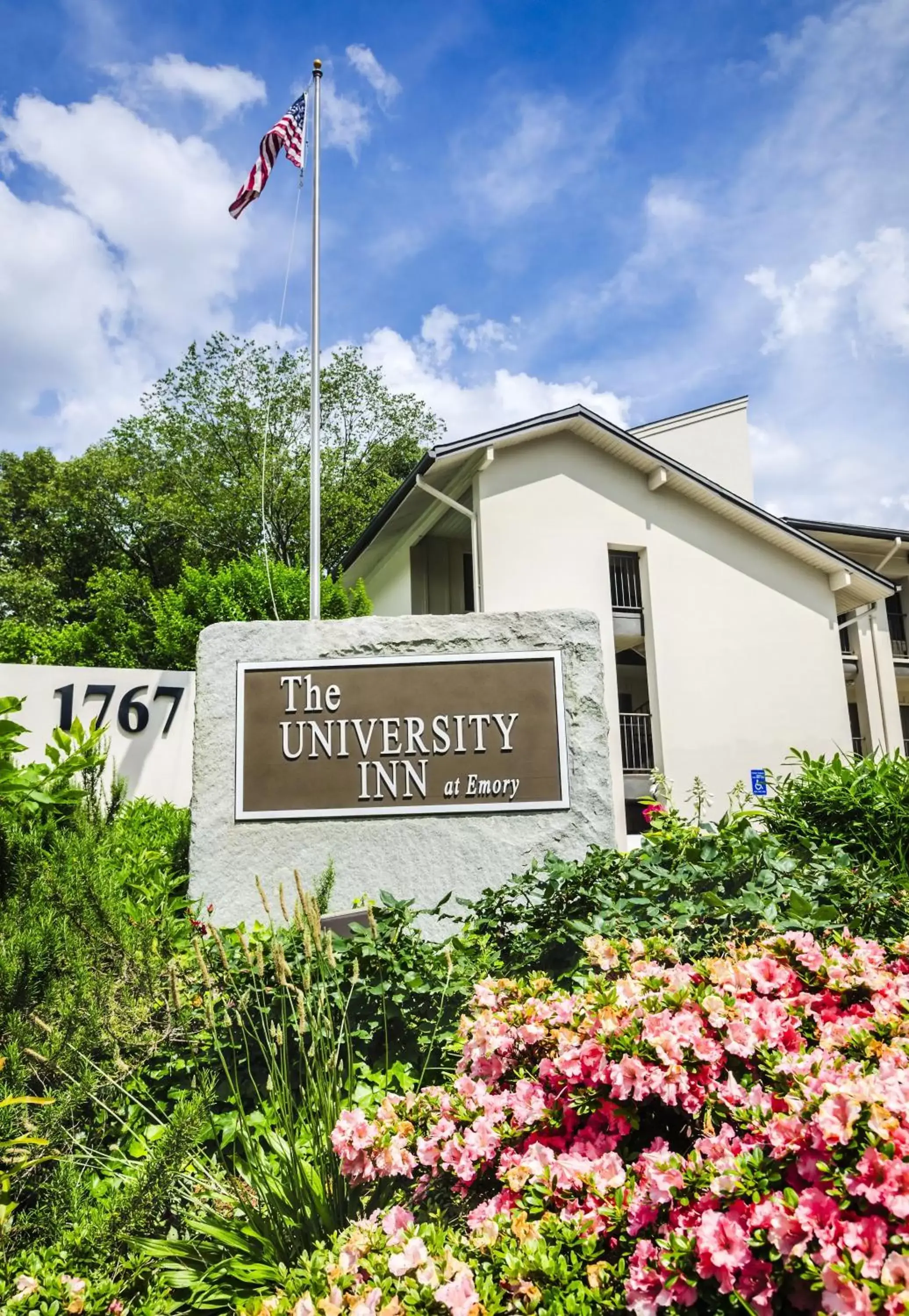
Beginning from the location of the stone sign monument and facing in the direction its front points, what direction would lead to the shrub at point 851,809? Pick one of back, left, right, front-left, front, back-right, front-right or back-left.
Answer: left

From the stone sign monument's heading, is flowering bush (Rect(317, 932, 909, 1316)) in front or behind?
in front

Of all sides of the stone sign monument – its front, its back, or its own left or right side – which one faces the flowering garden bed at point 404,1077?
front

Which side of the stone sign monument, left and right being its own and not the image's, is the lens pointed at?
front

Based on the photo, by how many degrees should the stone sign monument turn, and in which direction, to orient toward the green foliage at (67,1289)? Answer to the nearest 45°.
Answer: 0° — it already faces it

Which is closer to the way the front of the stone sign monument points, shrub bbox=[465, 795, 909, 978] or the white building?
the shrub

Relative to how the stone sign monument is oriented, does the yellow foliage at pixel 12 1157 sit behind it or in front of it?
in front

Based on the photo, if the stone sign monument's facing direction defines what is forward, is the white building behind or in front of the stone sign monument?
behind

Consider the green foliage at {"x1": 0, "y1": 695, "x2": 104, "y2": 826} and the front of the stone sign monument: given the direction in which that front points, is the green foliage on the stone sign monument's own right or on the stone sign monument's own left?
on the stone sign monument's own right
